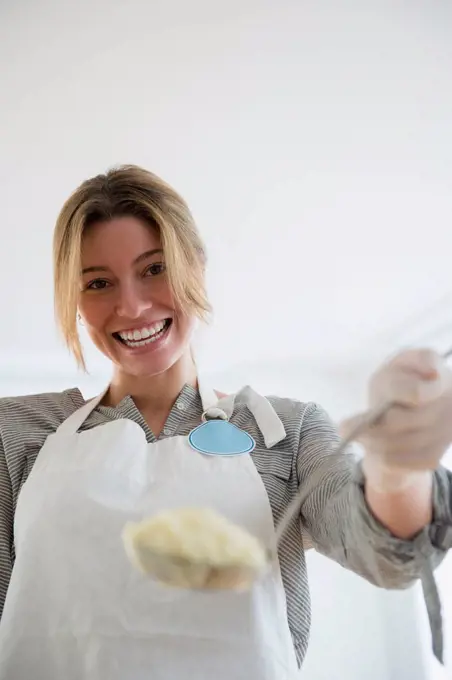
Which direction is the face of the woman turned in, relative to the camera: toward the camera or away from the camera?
toward the camera

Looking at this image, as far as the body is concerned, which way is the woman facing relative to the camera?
toward the camera
